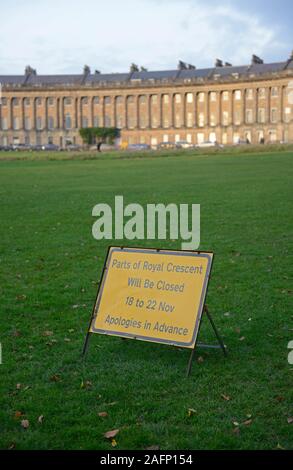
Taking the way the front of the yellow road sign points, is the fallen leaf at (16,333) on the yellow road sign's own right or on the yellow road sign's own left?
on the yellow road sign's own right

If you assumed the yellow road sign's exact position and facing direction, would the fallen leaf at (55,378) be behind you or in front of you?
in front

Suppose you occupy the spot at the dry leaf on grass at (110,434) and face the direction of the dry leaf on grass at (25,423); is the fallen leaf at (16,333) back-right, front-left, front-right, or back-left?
front-right

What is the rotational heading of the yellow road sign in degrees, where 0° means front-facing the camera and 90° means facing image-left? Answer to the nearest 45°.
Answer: approximately 45°

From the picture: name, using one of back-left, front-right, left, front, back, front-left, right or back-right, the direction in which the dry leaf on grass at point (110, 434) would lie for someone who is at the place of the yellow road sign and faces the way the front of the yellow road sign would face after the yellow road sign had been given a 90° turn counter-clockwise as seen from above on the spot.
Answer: front-right

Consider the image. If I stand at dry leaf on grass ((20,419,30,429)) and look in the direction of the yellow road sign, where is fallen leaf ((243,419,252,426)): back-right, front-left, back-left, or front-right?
front-right

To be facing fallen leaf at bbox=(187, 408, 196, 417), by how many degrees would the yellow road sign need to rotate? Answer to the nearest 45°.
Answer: approximately 45° to its left

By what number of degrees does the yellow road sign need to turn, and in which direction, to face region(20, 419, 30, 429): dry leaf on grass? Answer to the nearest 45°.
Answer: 0° — it already faces it

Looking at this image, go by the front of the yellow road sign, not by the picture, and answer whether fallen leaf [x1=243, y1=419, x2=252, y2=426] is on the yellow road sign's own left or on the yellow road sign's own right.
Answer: on the yellow road sign's own left
